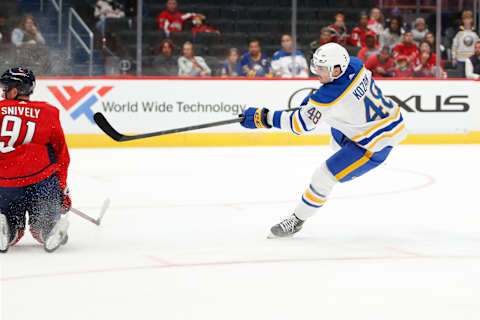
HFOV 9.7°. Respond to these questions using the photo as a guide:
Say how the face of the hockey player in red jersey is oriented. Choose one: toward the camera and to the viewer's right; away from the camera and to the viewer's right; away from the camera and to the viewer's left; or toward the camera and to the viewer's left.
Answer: away from the camera and to the viewer's right

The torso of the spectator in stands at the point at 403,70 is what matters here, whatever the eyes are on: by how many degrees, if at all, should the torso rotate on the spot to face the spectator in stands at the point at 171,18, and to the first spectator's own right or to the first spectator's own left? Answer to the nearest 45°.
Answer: approximately 90° to the first spectator's own right

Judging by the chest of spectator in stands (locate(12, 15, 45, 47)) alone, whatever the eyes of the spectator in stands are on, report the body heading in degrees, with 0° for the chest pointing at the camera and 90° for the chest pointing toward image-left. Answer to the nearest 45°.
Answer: approximately 0°

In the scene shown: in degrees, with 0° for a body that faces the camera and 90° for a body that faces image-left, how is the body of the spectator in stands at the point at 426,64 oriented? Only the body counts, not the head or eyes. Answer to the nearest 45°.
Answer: approximately 0°
